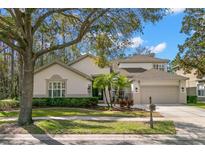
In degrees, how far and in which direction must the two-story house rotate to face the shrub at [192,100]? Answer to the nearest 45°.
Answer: approximately 90° to its left

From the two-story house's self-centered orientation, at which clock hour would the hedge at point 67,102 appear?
The hedge is roughly at 1 o'clock from the two-story house.

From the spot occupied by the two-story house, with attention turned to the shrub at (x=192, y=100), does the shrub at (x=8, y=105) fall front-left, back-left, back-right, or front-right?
back-right

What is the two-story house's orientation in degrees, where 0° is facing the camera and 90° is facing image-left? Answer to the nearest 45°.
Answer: approximately 0°

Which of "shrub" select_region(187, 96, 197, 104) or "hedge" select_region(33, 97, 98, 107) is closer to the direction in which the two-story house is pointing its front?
the hedge

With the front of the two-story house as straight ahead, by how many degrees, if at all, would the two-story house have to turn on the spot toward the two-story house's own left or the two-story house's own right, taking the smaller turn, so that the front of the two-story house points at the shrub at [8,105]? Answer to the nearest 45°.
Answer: approximately 45° to the two-story house's own right
